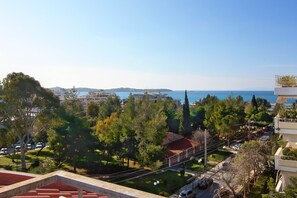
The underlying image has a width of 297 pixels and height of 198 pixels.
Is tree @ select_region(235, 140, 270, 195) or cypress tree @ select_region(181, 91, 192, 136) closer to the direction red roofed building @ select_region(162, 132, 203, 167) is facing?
the tree

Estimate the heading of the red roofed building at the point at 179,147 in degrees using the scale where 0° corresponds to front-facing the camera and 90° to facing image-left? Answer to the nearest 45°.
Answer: approximately 315°

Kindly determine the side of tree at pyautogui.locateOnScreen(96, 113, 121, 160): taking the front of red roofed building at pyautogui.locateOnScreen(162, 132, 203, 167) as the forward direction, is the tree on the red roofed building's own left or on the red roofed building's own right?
on the red roofed building's own right

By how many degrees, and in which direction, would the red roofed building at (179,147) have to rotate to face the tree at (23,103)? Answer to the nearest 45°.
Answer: approximately 90° to its right

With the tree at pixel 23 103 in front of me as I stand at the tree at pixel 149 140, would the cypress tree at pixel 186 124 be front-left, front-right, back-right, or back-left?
back-right
